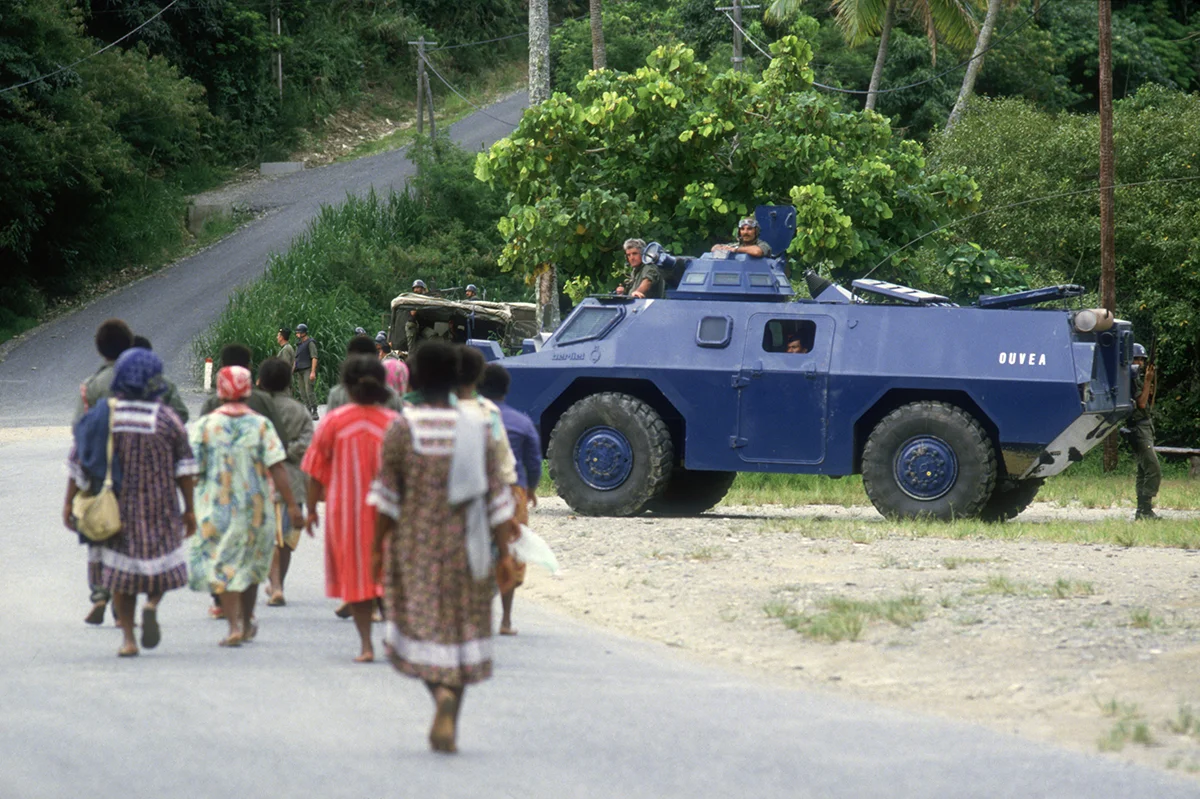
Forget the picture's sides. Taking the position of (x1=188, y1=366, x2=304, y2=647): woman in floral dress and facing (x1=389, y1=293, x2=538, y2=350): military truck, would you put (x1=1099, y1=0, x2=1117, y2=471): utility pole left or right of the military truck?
right

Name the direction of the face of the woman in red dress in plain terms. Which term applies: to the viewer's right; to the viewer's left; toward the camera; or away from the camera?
away from the camera

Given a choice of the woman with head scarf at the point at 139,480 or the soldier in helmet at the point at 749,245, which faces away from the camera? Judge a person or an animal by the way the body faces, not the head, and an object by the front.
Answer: the woman with head scarf

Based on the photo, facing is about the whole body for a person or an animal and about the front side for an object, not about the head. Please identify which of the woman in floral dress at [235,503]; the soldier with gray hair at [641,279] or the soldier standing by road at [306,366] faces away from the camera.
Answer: the woman in floral dress

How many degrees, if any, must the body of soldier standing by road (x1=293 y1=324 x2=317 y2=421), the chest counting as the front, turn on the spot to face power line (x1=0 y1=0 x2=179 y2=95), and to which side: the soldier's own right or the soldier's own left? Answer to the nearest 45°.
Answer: approximately 90° to the soldier's own right

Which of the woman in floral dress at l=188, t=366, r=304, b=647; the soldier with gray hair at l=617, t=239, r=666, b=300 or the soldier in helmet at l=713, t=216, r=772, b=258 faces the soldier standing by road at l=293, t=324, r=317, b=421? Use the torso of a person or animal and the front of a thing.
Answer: the woman in floral dress

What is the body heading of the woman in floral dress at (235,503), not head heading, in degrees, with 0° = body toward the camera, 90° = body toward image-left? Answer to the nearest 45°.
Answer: approximately 180°

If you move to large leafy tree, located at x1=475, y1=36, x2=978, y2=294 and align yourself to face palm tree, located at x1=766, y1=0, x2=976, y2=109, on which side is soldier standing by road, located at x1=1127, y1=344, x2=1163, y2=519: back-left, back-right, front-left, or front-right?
back-right

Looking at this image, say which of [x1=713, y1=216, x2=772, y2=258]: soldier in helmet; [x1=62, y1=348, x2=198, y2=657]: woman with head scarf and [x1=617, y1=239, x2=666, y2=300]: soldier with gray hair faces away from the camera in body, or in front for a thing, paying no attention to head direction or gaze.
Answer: the woman with head scarf

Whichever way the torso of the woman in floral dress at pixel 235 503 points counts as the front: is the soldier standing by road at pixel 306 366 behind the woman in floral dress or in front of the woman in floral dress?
in front

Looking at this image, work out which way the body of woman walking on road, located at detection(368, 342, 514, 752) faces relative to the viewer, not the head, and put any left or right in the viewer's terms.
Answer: facing away from the viewer

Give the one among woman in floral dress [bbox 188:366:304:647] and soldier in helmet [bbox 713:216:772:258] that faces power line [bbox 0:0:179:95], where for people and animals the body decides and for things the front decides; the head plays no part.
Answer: the woman in floral dress

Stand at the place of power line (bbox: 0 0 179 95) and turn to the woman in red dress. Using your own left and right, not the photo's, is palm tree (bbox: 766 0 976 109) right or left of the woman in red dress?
left

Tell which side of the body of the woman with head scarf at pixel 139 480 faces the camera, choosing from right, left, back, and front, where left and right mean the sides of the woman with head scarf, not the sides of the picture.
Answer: back

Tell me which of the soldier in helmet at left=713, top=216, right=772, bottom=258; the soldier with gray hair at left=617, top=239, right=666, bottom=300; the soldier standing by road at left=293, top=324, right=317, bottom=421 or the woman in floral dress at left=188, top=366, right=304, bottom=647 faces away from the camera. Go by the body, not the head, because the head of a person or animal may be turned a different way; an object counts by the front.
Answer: the woman in floral dress

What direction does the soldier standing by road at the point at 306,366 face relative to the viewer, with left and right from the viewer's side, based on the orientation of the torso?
facing the viewer and to the left of the viewer

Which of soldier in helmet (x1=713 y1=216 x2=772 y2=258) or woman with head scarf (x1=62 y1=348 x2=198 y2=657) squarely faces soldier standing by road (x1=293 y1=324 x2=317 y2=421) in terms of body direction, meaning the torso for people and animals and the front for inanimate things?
the woman with head scarf

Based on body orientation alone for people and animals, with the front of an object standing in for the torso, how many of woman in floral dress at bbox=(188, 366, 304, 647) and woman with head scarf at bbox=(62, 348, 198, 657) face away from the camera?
2
